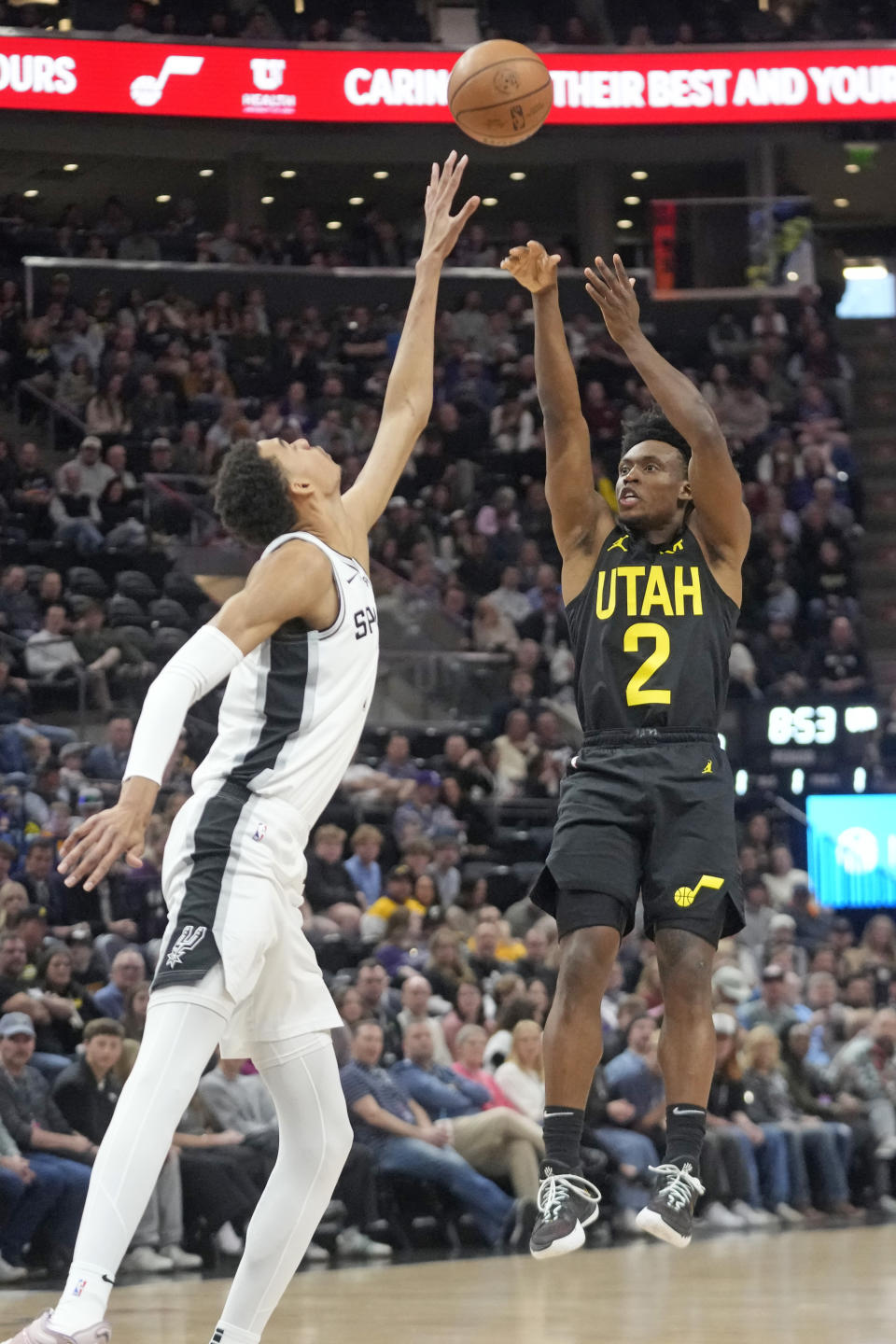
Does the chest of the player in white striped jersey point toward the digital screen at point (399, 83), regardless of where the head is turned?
no

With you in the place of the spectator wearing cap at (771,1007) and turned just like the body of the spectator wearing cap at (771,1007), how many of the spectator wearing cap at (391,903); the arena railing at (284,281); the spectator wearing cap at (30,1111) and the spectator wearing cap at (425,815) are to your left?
0

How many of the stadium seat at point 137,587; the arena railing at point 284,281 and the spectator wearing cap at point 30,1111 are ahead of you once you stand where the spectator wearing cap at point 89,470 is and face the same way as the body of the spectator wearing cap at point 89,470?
2

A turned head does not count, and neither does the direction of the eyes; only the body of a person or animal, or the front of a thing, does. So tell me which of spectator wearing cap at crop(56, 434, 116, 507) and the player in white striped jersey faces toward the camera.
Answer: the spectator wearing cap

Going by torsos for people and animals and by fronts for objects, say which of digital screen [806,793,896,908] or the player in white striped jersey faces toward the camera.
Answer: the digital screen

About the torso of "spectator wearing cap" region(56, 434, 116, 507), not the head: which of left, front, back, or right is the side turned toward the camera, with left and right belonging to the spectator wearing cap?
front

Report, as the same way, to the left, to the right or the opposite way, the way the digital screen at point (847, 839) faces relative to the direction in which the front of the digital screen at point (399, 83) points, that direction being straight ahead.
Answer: the same way

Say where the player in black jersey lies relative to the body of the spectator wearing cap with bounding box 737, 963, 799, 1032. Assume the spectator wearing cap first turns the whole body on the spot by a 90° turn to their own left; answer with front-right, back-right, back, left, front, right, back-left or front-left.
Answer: right

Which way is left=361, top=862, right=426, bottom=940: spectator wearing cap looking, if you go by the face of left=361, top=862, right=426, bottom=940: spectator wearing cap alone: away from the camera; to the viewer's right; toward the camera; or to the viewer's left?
toward the camera

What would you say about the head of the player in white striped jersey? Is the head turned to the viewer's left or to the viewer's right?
to the viewer's right

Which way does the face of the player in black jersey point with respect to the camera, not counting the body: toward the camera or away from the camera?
toward the camera

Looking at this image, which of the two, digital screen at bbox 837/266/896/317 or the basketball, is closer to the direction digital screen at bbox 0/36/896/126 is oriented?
the basketball

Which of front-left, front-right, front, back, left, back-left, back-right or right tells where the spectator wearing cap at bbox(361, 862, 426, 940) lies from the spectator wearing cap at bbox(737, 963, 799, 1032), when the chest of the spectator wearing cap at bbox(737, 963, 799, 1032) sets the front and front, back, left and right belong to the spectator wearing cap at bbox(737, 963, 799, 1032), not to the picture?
right

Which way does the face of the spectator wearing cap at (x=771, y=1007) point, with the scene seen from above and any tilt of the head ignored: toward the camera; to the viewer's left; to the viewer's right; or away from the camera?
toward the camera

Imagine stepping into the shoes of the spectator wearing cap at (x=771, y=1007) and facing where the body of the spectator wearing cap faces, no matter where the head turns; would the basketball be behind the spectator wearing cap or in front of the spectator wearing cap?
in front

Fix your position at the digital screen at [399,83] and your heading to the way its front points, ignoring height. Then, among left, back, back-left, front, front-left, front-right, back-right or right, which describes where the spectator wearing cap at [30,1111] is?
front

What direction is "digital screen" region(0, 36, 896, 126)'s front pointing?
toward the camera

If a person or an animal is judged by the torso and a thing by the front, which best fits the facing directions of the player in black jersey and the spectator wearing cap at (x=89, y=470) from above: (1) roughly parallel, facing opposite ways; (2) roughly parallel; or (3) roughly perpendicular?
roughly parallel

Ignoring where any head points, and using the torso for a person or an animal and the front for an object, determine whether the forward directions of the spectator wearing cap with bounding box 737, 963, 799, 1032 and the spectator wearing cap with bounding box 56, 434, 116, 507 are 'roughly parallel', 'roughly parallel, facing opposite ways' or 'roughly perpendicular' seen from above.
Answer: roughly parallel
